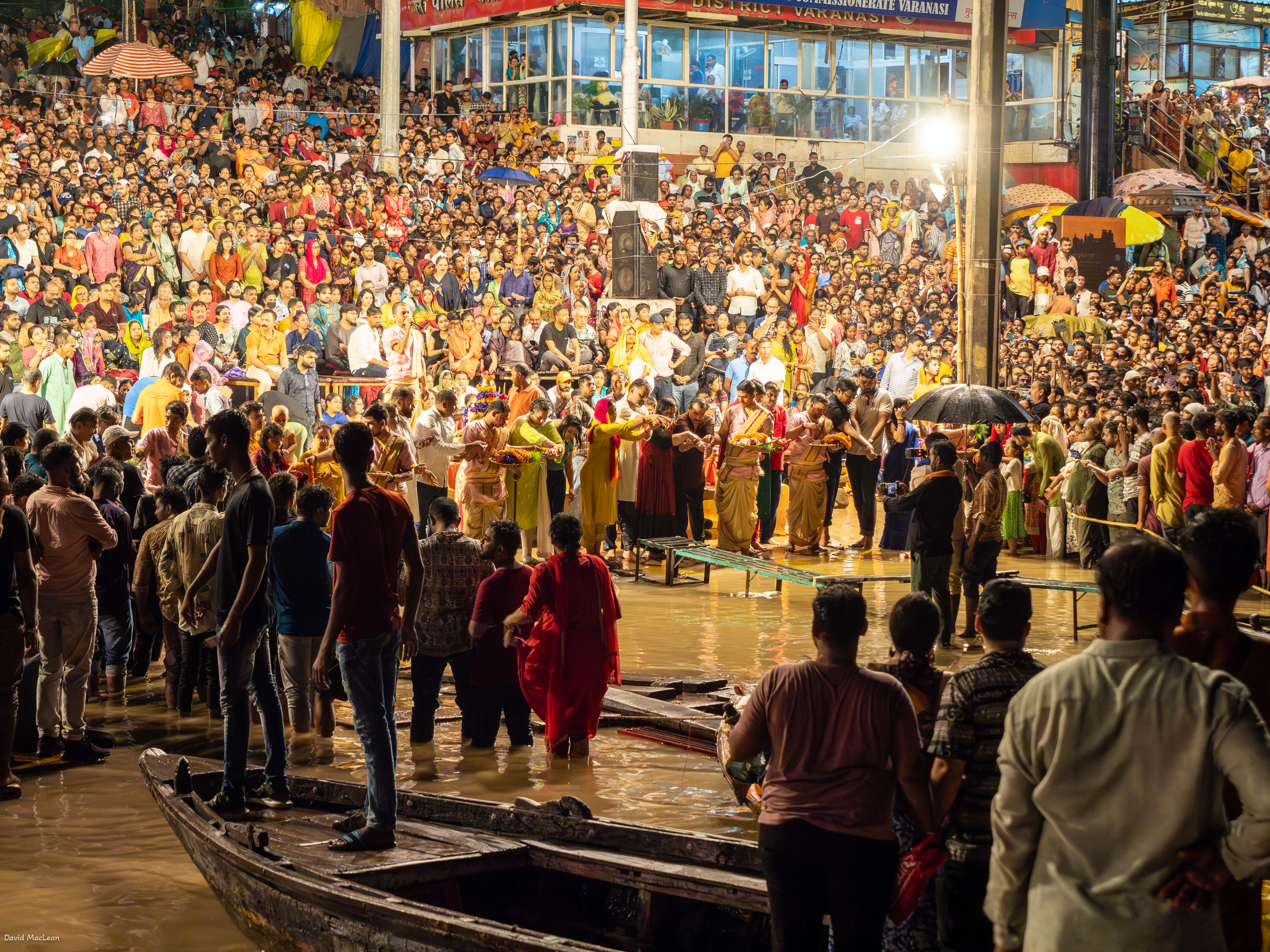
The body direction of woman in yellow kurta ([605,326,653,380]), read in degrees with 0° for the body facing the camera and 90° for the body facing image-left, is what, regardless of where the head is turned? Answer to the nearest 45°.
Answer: approximately 0°

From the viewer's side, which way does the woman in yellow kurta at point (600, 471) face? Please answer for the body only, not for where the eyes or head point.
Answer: to the viewer's right

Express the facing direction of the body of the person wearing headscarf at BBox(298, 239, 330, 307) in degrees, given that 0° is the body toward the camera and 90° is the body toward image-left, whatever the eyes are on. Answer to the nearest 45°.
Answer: approximately 315°

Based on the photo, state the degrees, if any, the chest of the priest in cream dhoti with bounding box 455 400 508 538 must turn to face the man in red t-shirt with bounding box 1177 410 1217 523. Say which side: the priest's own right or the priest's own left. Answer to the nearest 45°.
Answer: approximately 45° to the priest's own left

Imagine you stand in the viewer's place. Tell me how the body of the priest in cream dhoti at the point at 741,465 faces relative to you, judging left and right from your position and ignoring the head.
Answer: facing the viewer and to the right of the viewer

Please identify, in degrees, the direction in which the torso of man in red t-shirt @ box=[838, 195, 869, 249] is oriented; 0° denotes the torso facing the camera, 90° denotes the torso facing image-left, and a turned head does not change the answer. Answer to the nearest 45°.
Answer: approximately 0°

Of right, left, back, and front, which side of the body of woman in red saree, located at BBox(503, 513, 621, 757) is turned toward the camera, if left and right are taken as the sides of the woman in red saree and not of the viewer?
back

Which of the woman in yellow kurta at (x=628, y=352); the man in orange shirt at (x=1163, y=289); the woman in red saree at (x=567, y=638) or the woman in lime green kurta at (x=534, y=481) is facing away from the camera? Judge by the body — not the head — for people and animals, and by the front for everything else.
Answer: the woman in red saree

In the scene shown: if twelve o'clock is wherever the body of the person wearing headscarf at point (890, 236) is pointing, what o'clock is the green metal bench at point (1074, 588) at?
The green metal bench is roughly at 12 o'clock from the person wearing headscarf.
